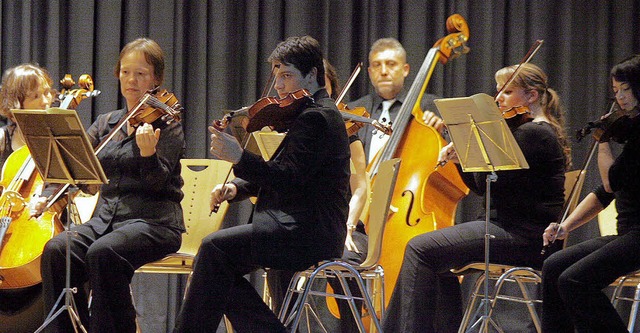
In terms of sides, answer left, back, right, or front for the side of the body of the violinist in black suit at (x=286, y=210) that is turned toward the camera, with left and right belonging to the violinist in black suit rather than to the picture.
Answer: left

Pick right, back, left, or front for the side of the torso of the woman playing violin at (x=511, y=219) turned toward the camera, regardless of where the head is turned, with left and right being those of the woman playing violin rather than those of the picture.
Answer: left

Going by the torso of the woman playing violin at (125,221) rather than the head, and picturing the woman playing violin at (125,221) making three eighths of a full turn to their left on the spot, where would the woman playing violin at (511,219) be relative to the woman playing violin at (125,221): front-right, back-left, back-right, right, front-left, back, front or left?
front

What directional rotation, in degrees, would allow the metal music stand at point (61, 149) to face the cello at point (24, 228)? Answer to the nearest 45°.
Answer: approximately 45° to its left

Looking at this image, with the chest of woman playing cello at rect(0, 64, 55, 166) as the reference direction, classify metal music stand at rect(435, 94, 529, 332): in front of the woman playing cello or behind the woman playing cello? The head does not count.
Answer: in front

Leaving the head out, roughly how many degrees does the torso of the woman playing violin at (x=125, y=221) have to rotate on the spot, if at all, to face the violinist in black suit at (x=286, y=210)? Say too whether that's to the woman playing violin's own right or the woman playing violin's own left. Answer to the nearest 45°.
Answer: approximately 90° to the woman playing violin's own left

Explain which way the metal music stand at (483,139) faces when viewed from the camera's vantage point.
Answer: facing away from the viewer and to the right of the viewer

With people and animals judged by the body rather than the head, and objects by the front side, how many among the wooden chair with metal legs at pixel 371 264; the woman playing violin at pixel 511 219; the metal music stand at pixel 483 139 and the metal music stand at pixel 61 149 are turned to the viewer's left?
2

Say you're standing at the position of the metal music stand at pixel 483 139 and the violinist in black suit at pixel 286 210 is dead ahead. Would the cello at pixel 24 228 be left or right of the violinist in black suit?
right

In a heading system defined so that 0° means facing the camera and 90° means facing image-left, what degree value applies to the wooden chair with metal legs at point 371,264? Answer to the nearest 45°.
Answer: approximately 90°

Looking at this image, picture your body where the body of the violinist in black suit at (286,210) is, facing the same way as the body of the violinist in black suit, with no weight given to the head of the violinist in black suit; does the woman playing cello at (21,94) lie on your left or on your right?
on your right
